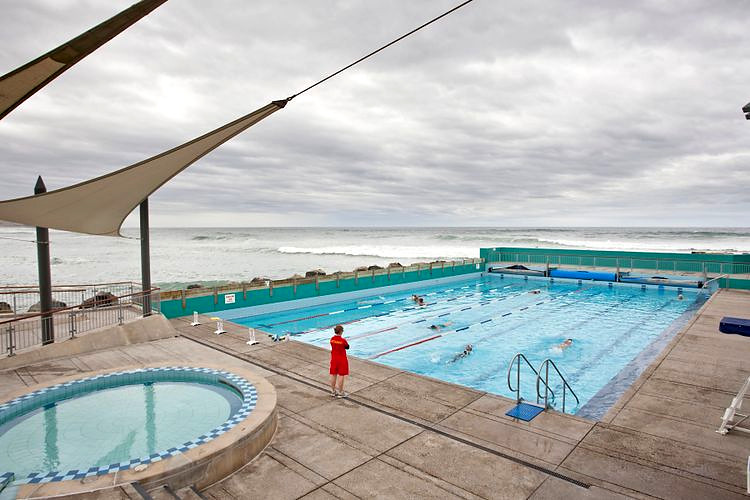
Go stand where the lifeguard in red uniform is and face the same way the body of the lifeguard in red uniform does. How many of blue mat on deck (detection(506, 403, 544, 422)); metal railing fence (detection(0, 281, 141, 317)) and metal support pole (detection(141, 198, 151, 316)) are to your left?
2

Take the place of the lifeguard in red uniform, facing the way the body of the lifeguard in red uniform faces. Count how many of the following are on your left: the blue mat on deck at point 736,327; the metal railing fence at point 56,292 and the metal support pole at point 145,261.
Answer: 2

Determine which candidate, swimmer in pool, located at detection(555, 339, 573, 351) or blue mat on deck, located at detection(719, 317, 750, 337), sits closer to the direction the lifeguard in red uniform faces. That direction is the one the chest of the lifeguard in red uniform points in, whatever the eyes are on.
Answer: the swimmer in pool

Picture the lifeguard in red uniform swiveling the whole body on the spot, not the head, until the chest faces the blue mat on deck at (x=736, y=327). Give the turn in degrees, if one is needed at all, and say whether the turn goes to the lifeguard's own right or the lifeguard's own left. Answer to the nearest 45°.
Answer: approximately 45° to the lifeguard's own right

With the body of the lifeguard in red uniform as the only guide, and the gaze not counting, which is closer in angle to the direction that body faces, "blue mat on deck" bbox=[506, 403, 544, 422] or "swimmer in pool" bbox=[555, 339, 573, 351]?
the swimmer in pool

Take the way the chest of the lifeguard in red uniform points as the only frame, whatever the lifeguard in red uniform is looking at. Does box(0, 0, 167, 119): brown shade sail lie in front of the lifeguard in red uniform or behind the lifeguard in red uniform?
behind

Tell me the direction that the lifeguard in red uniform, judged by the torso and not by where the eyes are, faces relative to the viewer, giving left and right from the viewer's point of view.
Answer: facing away from the viewer and to the right of the viewer

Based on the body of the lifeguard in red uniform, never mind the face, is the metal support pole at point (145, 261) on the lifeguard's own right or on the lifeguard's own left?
on the lifeguard's own left

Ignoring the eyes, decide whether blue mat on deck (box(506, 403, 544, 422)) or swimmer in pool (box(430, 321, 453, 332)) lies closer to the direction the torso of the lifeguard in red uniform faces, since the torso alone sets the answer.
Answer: the swimmer in pool

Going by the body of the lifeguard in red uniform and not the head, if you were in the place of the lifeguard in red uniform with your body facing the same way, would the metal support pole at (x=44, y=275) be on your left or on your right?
on your left
